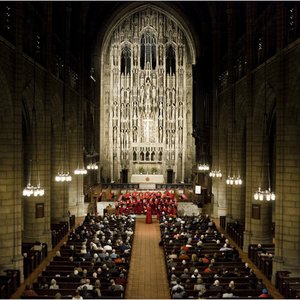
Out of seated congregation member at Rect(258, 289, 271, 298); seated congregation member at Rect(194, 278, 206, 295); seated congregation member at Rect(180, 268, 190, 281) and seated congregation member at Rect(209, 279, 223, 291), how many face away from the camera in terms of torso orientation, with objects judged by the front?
4

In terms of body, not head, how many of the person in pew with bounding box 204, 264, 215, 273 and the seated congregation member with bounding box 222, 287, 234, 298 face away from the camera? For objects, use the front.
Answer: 2

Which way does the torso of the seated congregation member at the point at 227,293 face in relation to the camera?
away from the camera

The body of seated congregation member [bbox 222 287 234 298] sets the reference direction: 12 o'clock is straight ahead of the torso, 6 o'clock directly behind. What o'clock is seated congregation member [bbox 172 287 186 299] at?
seated congregation member [bbox 172 287 186 299] is roughly at 9 o'clock from seated congregation member [bbox 222 287 234 298].

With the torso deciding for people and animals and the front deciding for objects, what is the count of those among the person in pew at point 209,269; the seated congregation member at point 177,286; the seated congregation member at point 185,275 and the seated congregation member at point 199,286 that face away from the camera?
4

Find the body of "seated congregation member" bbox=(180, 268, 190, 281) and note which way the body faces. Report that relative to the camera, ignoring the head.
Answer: away from the camera

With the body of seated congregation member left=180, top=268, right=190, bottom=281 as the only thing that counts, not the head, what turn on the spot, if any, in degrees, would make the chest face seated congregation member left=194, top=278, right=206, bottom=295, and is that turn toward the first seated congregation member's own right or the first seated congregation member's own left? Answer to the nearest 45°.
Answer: approximately 180°

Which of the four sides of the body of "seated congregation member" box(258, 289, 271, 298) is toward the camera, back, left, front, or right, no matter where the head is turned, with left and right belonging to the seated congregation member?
back

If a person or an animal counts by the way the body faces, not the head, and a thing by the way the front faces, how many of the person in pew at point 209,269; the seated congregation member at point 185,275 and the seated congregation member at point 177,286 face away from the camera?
3

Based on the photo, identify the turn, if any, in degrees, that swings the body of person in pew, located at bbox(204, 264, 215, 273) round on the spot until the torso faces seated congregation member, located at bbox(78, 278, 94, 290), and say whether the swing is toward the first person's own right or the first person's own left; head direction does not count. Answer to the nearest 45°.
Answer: approximately 135° to the first person's own left

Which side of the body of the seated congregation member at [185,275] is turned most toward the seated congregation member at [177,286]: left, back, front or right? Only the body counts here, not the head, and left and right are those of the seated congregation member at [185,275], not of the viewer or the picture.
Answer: back

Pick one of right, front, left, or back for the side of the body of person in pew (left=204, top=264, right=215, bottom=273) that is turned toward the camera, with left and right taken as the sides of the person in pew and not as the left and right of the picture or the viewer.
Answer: back

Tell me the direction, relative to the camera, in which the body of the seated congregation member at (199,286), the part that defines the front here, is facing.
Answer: away from the camera

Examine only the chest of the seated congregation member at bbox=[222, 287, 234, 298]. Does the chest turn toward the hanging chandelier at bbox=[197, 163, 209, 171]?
yes

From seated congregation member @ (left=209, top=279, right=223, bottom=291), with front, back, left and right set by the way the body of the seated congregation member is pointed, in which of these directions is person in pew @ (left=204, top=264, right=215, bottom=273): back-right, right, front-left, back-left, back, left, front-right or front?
front

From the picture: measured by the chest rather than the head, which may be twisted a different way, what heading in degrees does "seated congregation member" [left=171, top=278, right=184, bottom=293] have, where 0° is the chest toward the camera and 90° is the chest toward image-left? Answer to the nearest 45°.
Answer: approximately 180°
